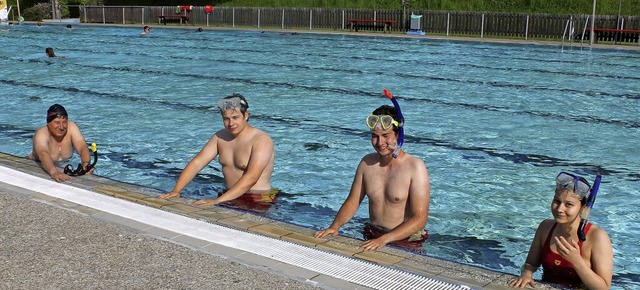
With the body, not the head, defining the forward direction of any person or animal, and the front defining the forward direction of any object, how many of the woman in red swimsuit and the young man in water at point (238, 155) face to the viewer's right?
0

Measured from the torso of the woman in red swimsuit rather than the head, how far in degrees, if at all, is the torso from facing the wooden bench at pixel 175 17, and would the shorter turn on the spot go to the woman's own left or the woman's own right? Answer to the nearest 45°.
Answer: approximately 90° to the woman's own right

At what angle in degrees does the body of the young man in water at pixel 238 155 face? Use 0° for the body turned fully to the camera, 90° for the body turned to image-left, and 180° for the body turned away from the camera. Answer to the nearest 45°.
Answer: approximately 45°

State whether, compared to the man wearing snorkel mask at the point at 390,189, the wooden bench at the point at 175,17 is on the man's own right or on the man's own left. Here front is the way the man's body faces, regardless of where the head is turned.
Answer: on the man's own right

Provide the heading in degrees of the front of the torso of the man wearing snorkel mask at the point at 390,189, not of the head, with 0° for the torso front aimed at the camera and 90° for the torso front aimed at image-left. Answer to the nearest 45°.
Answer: approximately 45°

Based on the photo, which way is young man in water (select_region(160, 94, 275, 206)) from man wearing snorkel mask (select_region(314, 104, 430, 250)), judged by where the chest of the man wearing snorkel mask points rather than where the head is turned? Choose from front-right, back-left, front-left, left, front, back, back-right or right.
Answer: right

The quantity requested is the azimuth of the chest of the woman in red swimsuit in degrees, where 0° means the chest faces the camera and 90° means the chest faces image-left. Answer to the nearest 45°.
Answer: approximately 45°

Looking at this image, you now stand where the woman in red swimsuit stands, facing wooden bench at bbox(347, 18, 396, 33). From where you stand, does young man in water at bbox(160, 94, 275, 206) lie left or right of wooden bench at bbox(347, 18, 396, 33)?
left

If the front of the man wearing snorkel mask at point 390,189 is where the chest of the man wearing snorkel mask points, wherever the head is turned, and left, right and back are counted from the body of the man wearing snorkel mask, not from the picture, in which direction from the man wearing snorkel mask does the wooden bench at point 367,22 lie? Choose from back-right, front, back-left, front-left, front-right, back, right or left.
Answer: back-right

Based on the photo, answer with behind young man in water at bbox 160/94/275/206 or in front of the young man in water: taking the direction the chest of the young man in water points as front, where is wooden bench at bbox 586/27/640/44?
behind

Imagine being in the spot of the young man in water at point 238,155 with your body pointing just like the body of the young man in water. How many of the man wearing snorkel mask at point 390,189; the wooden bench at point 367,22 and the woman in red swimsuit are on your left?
2
